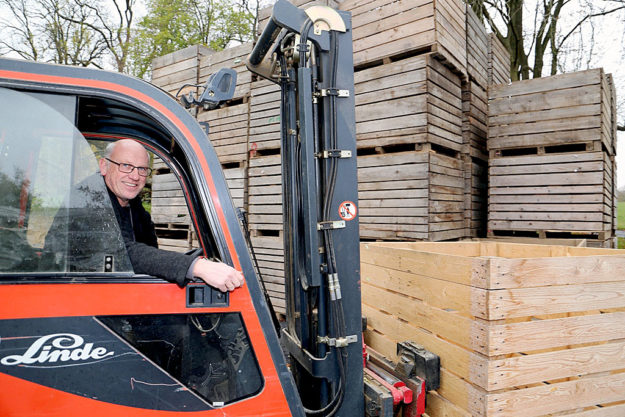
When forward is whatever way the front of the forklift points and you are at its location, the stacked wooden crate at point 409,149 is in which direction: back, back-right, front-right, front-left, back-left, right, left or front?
front-left

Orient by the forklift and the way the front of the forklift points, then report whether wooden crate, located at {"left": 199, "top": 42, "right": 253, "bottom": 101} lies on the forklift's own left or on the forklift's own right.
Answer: on the forklift's own left

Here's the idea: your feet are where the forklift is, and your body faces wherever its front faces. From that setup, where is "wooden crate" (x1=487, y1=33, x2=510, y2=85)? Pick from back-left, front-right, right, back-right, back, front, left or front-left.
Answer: front-left

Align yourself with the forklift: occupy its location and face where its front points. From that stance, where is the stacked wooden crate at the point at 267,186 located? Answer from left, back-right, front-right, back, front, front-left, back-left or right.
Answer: left

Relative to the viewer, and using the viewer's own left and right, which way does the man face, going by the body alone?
facing the viewer and to the right of the viewer

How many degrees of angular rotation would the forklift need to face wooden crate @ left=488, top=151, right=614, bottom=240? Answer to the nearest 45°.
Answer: approximately 45° to its left

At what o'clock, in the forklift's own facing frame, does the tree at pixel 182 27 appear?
The tree is roughly at 9 o'clock from the forklift.

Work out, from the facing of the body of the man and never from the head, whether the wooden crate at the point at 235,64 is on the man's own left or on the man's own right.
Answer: on the man's own left

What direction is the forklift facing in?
to the viewer's right

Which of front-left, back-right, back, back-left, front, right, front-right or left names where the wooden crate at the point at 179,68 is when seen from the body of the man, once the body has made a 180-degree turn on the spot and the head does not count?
front-right

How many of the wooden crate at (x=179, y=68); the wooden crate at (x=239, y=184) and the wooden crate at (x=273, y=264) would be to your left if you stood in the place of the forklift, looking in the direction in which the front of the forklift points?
3

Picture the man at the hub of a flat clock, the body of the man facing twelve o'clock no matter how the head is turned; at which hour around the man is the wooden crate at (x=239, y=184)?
The wooden crate is roughly at 8 o'clock from the man.

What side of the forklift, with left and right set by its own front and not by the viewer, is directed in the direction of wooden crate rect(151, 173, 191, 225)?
left

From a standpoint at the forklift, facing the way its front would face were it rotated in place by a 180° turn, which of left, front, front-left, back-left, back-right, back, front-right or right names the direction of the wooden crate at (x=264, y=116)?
right

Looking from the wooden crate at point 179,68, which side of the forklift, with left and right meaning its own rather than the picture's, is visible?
left

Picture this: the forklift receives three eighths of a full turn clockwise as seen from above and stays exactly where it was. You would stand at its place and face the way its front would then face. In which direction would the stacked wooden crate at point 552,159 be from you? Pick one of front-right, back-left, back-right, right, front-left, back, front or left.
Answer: back

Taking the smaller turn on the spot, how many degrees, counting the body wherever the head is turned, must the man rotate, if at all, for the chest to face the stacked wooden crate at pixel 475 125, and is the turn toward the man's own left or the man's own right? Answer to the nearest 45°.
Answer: approximately 90° to the man's own left
